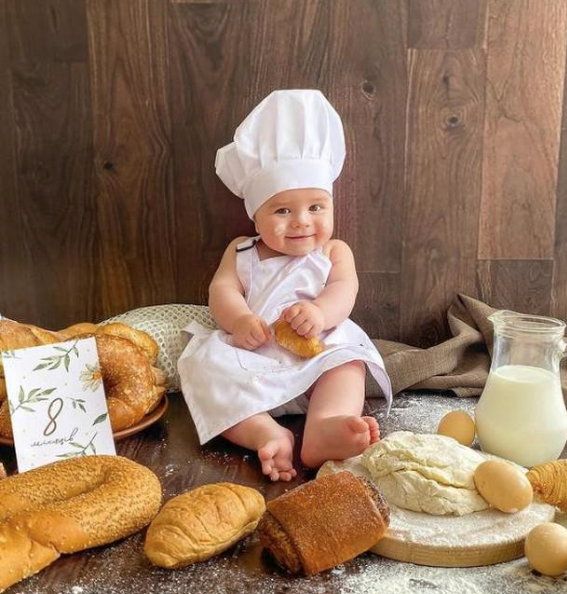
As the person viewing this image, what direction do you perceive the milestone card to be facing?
facing the viewer

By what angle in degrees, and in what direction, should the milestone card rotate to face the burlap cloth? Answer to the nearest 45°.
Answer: approximately 90° to its left

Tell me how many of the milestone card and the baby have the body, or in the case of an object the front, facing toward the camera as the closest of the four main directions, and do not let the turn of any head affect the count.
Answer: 2

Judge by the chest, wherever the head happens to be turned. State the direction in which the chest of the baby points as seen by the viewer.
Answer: toward the camera

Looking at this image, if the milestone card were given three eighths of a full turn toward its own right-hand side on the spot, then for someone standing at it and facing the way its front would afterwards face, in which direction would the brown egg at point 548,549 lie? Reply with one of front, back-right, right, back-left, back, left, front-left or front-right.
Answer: back

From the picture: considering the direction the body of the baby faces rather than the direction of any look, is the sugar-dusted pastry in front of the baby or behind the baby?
in front
